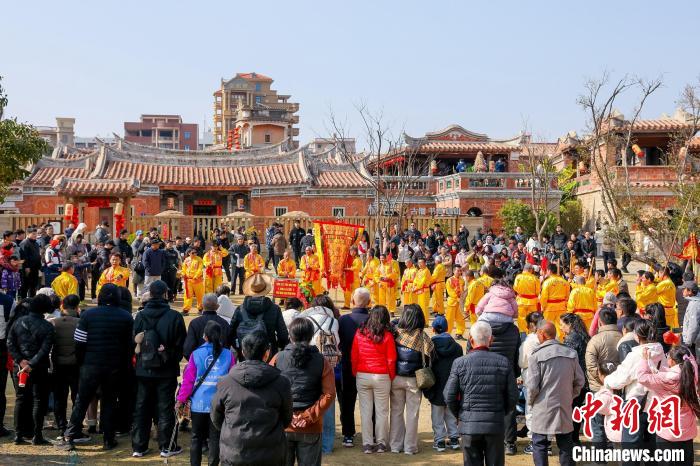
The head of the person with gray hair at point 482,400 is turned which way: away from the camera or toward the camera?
away from the camera

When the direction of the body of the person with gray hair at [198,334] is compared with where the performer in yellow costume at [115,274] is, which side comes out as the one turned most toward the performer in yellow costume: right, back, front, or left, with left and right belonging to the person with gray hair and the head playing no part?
front

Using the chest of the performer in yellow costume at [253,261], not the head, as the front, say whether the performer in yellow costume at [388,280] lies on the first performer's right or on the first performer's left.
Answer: on the first performer's left

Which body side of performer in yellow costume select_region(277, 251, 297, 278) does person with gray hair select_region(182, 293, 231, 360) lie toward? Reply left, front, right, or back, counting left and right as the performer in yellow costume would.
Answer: front

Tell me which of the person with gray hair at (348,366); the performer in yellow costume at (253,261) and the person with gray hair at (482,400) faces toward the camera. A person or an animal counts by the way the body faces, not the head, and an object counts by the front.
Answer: the performer in yellow costume

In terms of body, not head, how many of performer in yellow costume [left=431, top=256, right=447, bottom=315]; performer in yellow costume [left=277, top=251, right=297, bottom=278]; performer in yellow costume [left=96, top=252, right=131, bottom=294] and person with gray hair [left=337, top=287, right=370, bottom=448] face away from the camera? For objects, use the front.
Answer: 1

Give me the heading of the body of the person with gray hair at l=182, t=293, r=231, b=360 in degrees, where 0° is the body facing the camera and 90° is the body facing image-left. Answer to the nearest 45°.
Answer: approximately 180°

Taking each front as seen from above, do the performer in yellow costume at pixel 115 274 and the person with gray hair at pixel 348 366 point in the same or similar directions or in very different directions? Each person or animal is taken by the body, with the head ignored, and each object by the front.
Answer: very different directions

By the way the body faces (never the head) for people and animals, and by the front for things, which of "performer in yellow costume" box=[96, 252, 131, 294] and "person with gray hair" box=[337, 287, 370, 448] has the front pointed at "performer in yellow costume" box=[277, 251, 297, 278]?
the person with gray hair

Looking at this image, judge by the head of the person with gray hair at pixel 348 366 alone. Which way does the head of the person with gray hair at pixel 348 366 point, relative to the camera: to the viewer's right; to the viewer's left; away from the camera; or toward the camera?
away from the camera

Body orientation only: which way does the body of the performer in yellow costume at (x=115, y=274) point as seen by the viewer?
toward the camera

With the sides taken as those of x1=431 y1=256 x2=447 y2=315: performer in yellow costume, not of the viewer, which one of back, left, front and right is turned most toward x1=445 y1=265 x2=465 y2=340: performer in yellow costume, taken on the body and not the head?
left

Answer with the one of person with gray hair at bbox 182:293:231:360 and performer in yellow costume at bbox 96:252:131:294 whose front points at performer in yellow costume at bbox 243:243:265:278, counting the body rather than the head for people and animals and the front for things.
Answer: the person with gray hair

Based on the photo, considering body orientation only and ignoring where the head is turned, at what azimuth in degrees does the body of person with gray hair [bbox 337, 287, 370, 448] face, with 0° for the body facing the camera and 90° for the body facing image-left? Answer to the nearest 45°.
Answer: approximately 180°
